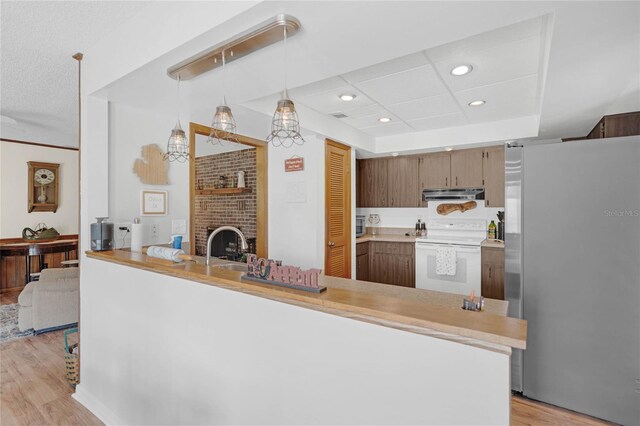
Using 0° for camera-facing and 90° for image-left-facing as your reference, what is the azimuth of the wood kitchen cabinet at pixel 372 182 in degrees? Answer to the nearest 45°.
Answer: approximately 0°

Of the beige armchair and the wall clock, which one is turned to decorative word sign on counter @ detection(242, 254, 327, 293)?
the wall clock

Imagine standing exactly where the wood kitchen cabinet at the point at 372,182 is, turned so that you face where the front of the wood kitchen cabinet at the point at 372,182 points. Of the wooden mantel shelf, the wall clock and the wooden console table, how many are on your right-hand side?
3

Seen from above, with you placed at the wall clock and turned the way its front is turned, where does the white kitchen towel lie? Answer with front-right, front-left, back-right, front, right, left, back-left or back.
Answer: front-left

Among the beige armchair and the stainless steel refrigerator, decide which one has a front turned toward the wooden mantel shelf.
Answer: the stainless steel refrigerator

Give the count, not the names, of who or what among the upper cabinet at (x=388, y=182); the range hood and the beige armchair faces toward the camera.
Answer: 2

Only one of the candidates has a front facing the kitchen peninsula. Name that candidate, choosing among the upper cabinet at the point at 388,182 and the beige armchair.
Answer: the upper cabinet

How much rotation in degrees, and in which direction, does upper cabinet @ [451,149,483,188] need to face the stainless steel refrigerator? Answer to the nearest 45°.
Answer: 0° — it already faces it

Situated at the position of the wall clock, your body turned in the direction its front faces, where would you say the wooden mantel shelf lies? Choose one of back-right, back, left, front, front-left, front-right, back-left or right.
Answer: front-left

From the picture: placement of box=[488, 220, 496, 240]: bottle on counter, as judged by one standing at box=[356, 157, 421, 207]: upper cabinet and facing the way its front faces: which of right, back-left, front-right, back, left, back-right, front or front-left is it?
left

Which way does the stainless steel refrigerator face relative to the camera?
to the viewer's left

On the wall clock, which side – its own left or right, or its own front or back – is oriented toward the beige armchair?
front

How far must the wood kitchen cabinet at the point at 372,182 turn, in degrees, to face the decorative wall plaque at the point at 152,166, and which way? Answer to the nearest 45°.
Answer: approximately 45° to its right
